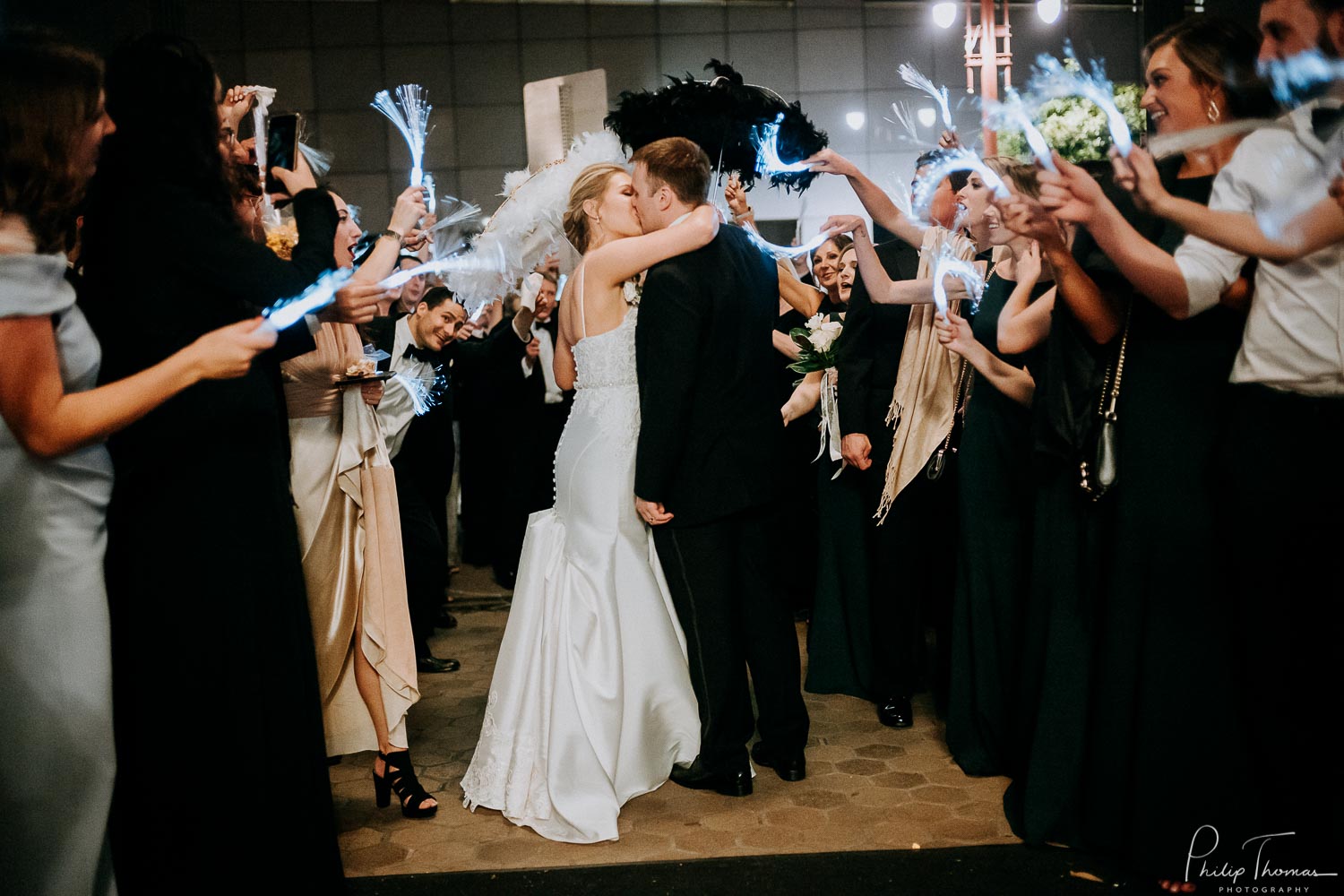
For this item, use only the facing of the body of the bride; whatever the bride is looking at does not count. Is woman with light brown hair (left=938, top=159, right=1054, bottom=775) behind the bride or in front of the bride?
in front

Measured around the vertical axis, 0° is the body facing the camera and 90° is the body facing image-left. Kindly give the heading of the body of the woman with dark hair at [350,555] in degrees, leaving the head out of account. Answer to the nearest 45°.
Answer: approximately 315°

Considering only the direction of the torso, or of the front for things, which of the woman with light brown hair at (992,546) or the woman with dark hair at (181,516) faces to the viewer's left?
the woman with light brown hair at (992,546)

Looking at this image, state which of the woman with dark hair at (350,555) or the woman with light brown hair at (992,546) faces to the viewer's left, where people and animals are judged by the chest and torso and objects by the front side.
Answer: the woman with light brown hair at (992,546)

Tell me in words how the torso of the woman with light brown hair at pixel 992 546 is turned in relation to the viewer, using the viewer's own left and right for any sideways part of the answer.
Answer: facing to the left of the viewer

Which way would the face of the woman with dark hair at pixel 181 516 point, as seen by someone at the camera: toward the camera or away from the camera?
away from the camera

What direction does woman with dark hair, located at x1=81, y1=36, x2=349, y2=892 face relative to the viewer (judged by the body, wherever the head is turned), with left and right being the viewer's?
facing away from the viewer and to the right of the viewer

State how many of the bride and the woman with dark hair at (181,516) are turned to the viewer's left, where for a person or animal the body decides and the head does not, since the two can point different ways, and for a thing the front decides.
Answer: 0

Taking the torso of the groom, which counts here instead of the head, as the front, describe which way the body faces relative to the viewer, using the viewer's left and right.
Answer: facing away from the viewer and to the left of the viewer

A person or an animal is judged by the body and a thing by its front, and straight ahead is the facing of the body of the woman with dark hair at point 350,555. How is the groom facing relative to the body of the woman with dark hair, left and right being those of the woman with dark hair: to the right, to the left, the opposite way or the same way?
the opposite way

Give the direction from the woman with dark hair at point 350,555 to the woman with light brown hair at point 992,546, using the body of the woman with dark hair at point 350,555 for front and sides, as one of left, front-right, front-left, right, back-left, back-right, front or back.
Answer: front-left

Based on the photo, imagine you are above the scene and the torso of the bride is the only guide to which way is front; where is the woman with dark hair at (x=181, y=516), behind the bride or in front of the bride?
behind

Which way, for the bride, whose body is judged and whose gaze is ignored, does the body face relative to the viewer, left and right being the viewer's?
facing away from the viewer and to the right of the viewer

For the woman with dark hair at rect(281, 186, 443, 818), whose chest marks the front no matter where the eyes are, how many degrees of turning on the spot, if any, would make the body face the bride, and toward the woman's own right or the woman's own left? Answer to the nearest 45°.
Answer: approximately 45° to the woman's own left
